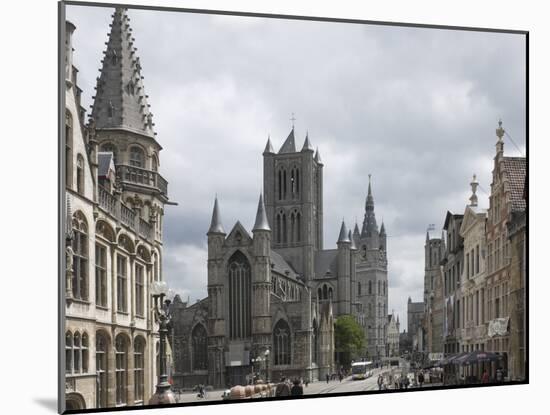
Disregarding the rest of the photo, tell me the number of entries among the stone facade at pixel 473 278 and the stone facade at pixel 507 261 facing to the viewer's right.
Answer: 0

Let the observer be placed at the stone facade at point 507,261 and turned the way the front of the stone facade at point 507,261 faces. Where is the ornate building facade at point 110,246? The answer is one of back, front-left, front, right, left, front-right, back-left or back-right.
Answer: front

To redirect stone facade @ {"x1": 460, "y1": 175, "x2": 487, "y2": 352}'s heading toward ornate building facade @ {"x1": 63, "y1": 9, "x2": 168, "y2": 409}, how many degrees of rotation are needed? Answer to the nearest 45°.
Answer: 0° — it already faces it

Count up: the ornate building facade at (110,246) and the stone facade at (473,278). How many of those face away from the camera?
0

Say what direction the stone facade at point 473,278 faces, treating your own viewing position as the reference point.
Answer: facing the viewer and to the left of the viewer

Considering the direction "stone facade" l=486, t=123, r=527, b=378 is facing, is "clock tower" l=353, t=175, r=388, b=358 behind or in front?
in front
